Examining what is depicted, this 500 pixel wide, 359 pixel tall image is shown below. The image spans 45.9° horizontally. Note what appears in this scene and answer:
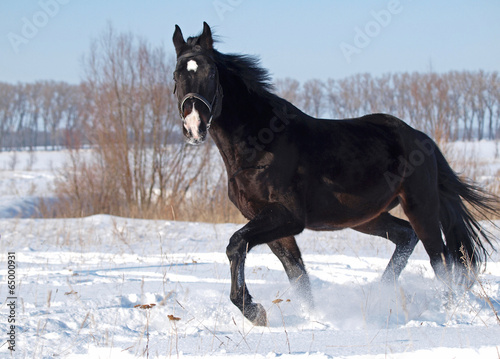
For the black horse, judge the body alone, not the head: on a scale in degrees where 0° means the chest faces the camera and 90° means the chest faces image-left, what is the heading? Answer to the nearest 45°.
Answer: approximately 45°
